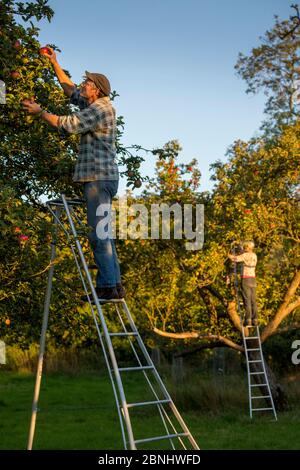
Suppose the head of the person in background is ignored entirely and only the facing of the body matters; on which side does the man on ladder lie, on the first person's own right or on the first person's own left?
on the first person's own left

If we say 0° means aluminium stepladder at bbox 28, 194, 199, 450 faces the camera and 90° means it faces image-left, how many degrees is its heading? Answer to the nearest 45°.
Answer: approximately 315°

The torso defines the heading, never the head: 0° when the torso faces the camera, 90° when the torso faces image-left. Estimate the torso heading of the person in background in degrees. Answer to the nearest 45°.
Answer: approximately 135°

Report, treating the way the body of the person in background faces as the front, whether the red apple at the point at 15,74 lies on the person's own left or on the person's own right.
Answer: on the person's own left

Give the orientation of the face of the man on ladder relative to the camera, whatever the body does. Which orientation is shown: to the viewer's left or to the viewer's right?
to the viewer's left

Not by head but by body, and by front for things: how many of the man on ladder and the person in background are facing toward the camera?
0

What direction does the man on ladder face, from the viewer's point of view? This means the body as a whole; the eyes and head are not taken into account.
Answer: to the viewer's left

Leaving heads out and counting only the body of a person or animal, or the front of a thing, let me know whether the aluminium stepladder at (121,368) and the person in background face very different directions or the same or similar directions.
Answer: very different directions

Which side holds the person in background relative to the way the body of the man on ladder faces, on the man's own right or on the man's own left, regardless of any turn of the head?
on the man's own right
